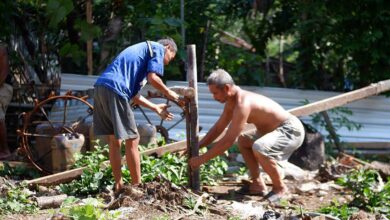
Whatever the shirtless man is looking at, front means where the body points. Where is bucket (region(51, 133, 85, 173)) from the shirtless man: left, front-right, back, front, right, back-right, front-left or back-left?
front

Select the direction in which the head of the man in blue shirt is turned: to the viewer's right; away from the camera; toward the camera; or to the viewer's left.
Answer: to the viewer's right

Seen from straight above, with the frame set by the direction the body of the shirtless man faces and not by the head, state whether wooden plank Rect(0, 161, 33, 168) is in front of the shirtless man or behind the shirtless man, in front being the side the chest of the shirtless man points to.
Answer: in front

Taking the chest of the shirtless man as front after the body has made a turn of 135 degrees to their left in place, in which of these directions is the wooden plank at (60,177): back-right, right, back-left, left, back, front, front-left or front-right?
back-right

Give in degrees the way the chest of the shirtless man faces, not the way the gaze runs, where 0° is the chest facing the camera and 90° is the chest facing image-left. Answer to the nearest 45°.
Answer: approximately 90°

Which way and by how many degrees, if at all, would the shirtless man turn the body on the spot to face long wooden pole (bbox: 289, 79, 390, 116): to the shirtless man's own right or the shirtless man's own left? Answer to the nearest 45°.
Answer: approximately 135° to the shirtless man's own right

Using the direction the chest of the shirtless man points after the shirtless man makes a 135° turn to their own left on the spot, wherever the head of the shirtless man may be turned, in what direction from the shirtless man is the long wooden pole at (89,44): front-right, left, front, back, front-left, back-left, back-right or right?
back
